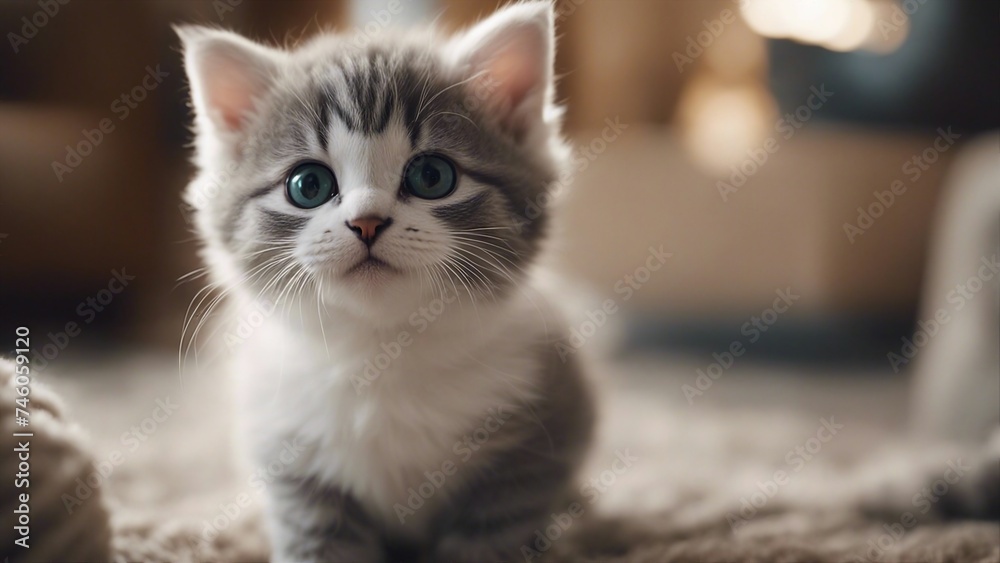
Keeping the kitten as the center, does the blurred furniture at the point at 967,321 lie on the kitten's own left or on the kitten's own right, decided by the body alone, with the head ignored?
on the kitten's own left

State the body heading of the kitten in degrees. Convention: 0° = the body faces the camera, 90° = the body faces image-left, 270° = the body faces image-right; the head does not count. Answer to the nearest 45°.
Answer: approximately 0°
